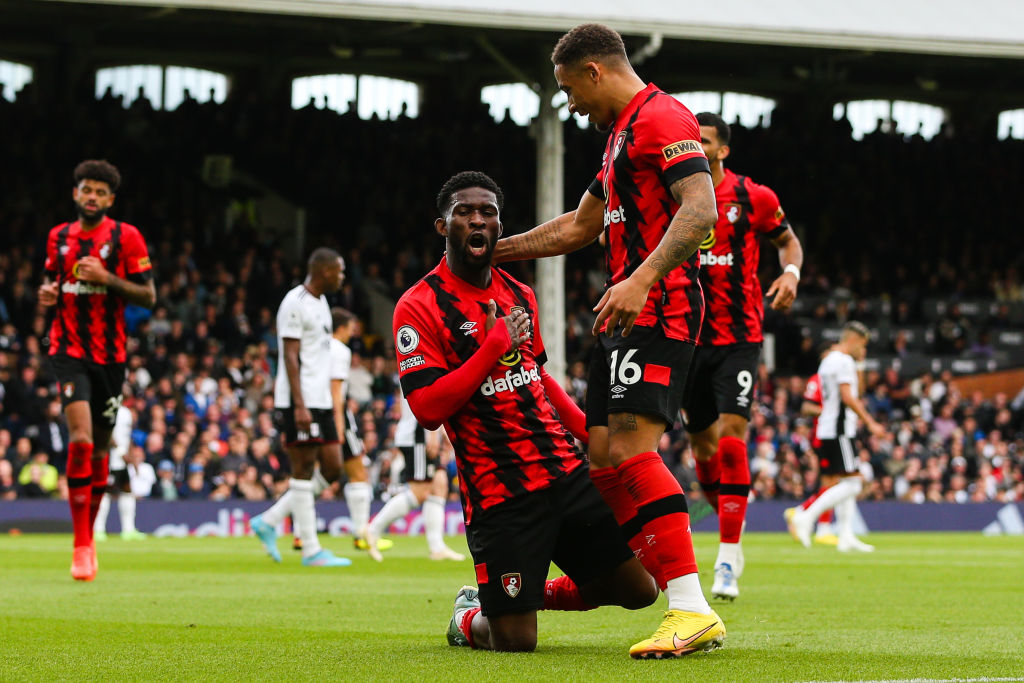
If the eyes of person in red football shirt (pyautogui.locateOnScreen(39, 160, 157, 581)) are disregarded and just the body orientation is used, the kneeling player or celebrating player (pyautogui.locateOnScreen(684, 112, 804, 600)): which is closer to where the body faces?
the kneeling player

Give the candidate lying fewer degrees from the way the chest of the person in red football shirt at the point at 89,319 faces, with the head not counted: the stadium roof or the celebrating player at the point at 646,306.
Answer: the celebrating player

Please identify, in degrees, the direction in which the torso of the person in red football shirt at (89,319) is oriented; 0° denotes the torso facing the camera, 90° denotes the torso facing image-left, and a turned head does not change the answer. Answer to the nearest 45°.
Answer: approximately 0°

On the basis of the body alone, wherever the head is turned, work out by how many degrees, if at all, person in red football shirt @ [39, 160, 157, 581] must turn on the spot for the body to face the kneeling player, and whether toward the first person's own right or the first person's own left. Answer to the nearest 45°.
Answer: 0° — they already face them

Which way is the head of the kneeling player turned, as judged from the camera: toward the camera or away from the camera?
toward the camera

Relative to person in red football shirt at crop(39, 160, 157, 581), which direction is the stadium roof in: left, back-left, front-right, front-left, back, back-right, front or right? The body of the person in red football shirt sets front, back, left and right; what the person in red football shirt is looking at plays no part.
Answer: back-left

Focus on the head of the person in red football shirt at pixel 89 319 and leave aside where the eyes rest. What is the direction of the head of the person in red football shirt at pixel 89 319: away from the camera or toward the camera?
toward the camera

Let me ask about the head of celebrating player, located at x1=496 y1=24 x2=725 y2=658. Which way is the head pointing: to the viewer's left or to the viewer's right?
to the viewer's left

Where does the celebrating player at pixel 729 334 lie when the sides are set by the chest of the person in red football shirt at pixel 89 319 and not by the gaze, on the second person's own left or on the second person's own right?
on the second person's own left

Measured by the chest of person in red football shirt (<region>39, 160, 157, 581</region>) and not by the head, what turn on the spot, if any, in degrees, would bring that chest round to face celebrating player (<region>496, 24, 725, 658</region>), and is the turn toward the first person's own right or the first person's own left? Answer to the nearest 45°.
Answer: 0° — they already face them
